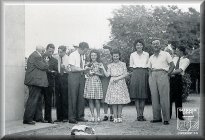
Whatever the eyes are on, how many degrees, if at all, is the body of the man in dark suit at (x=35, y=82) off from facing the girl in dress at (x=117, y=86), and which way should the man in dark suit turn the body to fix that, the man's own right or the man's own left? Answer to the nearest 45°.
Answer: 0° — they already face them

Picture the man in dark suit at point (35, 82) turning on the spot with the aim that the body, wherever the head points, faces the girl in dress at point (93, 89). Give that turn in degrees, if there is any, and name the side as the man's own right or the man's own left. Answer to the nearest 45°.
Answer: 0° — they already face them

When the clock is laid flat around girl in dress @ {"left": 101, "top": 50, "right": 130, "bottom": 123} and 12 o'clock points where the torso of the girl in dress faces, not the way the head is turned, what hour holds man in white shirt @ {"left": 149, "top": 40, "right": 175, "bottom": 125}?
The man in white shirt is roughly at 9 o'clock from the girl in dress.

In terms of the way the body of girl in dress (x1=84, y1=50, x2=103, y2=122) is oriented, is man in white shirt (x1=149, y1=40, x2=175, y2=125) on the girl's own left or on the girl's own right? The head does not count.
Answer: on the girl's own left

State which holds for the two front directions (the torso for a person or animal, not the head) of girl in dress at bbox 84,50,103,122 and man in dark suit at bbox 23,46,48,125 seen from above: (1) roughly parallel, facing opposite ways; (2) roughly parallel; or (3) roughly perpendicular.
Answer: roughly perpendicular

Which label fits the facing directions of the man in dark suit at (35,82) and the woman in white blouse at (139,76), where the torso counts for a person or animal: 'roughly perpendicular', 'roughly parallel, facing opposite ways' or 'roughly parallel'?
roughly perpendicular

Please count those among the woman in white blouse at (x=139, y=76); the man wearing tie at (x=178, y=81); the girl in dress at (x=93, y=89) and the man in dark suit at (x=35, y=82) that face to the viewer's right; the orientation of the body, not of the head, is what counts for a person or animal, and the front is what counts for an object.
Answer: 1

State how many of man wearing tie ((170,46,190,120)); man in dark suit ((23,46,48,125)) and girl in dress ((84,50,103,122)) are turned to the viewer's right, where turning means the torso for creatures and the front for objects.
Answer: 1

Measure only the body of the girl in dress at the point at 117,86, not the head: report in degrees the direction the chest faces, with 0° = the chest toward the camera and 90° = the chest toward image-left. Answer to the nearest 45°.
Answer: approximately 0°

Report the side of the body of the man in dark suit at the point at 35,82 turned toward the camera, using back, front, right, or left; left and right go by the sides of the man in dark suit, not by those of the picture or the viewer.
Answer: right

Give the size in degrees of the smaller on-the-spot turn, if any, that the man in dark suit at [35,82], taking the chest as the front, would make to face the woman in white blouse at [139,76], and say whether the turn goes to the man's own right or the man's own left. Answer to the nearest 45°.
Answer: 0° — they already face them
